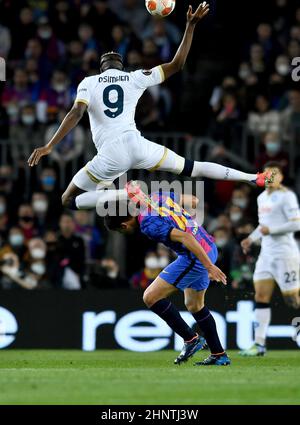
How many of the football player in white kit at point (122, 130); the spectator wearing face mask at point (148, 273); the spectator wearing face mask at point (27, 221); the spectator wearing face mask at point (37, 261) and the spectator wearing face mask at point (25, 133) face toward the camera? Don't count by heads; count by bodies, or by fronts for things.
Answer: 4

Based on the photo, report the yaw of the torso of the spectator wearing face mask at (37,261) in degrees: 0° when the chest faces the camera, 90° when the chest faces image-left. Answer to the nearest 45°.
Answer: approximately 0°

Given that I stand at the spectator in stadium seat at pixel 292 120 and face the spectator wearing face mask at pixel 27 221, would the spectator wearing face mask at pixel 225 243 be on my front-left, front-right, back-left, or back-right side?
front-left

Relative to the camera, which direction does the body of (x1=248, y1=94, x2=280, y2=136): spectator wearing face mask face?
toward the camera

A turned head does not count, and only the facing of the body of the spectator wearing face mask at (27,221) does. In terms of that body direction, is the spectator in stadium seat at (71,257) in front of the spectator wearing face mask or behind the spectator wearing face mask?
in front

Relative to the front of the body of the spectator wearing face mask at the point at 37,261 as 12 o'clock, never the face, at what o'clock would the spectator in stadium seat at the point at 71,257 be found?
The spectator in stadium seat is roughly at 10 o'clock from the spectator wearing face mask.

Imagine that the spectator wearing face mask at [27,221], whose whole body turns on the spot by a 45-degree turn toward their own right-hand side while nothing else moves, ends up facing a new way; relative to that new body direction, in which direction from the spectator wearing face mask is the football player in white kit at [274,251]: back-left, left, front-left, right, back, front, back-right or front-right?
left

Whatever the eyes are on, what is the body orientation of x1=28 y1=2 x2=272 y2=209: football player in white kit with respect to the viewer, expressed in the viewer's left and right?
facing away from the viewer

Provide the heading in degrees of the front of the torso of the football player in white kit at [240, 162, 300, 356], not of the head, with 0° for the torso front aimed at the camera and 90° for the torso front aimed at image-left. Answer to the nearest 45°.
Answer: approximately 45°

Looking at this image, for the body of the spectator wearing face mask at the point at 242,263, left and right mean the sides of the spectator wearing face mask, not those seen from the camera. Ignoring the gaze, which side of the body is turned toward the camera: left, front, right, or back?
front
